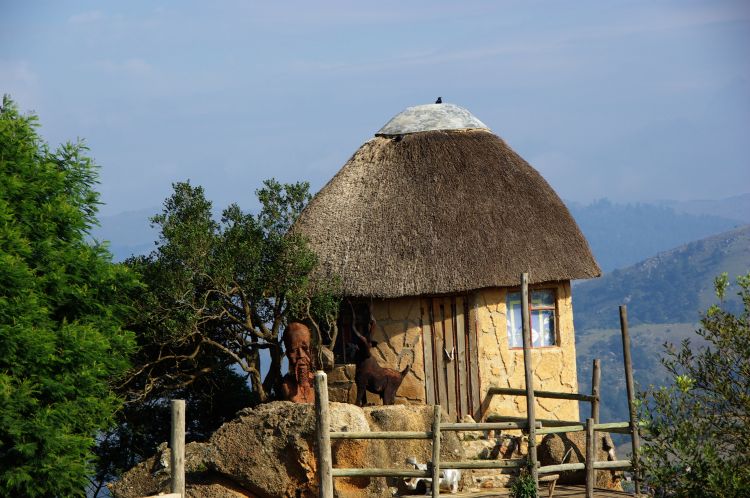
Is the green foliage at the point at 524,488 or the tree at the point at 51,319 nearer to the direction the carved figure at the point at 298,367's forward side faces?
the green foliage

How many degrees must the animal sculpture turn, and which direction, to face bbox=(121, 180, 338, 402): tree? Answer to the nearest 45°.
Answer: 0° — it already faces it

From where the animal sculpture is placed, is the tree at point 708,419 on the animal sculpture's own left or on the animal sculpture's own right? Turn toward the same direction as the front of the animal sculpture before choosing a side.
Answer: on the animal sculpture's own left

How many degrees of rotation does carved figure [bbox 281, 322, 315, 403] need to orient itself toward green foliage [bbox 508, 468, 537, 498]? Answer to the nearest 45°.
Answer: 0° — it already faces it

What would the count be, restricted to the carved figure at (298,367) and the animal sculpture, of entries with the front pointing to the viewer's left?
1

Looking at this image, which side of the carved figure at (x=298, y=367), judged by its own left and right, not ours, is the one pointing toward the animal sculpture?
left

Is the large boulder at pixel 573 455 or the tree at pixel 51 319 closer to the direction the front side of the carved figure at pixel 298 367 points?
the large boulder

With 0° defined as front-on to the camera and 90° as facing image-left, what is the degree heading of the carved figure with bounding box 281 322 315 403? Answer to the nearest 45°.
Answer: approximately 315°

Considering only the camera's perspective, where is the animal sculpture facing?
facing to the left of the viewer
